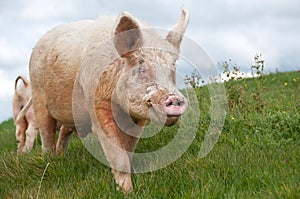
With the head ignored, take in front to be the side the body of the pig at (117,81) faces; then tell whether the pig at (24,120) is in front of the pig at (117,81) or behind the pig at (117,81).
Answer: behind

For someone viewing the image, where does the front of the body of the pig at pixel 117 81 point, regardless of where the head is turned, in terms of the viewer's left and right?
facing the viewer and to the right of the viewer
